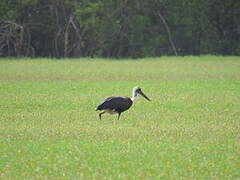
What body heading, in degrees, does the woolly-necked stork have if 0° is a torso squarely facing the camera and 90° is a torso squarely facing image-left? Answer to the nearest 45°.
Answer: approximately 270°
